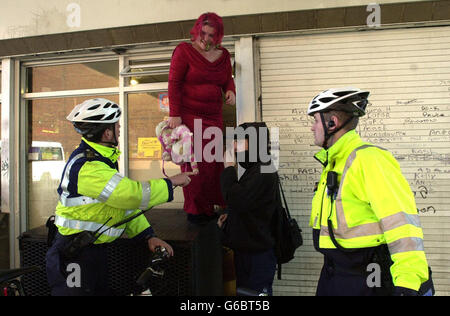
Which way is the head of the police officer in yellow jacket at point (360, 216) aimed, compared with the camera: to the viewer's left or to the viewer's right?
to the viewer's left

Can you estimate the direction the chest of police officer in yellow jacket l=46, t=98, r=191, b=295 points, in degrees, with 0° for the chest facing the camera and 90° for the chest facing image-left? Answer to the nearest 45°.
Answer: approximately 270°

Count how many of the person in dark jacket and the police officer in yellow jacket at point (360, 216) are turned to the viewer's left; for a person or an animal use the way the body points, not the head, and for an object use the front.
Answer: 2

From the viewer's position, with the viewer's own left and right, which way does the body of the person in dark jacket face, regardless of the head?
facing to the left of the viewer

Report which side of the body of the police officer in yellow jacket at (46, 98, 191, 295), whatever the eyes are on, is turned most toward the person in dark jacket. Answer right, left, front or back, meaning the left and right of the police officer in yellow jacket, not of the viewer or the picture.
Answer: front

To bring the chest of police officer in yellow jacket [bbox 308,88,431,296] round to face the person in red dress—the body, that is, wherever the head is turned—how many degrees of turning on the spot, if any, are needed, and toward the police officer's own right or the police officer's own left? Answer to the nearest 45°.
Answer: approximately 45° to the police officer's own right

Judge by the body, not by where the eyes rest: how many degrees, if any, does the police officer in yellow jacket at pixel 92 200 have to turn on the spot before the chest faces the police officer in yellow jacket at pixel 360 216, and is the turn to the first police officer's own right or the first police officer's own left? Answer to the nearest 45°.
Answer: approximately 45° to the first police officer's own right

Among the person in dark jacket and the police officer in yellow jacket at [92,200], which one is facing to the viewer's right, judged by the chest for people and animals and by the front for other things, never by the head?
the police officer in yellow jacket

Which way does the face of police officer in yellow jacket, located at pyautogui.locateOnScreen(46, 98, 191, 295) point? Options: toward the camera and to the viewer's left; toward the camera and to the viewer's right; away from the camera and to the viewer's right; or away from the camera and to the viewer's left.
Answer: away from the camera and to the viewer's right

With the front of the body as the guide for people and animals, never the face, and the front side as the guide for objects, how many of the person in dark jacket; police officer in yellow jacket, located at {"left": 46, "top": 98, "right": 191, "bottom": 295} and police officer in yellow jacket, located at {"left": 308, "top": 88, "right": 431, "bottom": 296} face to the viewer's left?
2

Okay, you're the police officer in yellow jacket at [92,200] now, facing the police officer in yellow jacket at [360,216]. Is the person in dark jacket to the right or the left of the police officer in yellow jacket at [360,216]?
left

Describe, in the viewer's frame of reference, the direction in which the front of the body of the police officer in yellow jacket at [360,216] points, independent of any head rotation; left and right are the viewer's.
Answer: facing to the left of the viewer

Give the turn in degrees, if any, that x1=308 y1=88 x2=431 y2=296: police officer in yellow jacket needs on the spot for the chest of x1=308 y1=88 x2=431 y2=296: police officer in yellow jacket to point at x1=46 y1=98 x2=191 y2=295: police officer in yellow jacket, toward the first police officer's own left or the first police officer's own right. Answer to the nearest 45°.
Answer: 0° — they already face them

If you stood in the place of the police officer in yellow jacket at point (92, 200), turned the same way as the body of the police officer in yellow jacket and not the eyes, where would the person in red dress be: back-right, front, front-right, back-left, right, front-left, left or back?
front-left
